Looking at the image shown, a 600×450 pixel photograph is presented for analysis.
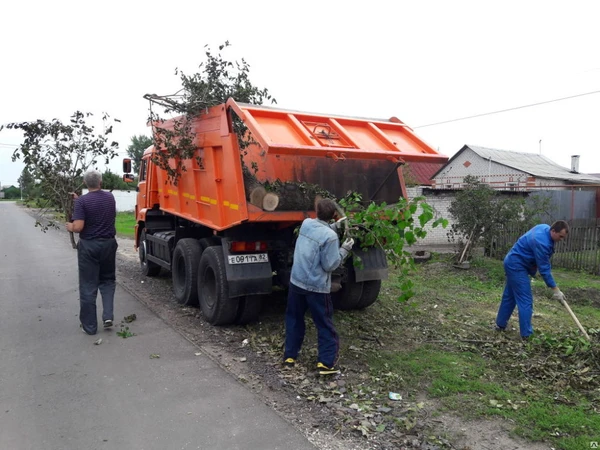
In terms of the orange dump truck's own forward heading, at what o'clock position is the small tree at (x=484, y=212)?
The small tree is roughly at 3 o'clock from the orange dump truck.

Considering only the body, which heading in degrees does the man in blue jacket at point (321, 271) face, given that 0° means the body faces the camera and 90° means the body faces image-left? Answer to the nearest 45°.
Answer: approximately 225°

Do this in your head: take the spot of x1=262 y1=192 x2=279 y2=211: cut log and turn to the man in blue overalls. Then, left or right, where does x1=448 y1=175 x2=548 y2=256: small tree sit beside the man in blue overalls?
left

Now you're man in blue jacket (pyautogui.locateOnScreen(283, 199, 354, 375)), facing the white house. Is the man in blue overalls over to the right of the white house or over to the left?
right

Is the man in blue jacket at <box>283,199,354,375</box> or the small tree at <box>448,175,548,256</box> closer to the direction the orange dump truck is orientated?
the small tree

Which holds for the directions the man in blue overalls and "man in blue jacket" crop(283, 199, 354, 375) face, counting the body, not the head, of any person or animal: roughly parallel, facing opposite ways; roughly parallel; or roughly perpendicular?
roughly perpendicular

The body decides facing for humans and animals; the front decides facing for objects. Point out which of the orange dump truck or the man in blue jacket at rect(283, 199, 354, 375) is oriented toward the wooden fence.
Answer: the man in blue jacket
